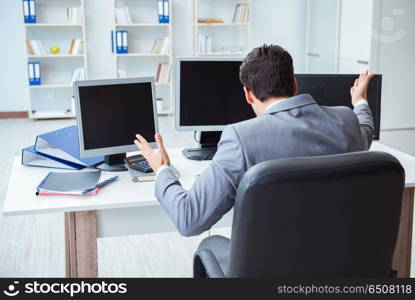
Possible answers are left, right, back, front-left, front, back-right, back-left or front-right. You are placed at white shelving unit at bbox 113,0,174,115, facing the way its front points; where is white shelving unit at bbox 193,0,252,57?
left

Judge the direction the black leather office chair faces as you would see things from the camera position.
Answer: facing away from the viewer and to the left of the viewer

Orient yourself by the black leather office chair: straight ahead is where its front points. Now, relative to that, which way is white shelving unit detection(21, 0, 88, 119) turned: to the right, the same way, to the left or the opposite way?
the opposite way

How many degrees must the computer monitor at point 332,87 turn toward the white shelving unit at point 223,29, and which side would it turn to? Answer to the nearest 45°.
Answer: approximately 180°

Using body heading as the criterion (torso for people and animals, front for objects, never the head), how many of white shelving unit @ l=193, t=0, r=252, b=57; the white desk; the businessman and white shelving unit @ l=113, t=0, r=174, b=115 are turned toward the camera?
3

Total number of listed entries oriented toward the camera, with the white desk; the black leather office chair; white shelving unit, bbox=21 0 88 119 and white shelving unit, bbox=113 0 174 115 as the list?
3

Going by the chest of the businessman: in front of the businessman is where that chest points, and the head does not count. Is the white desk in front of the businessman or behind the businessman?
in front

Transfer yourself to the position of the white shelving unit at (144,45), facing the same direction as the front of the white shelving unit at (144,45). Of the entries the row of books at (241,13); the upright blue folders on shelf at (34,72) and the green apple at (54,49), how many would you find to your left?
1

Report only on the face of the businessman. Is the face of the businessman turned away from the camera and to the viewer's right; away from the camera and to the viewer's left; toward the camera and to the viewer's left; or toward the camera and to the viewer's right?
away from the camera and to the viewer's left

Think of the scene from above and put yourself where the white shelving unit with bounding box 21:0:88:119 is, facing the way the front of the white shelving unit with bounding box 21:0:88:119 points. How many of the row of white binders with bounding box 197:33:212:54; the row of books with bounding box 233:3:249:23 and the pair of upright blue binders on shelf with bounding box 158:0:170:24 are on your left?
3

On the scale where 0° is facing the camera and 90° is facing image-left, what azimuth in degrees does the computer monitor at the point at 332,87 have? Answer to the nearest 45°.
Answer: approximately 0°
